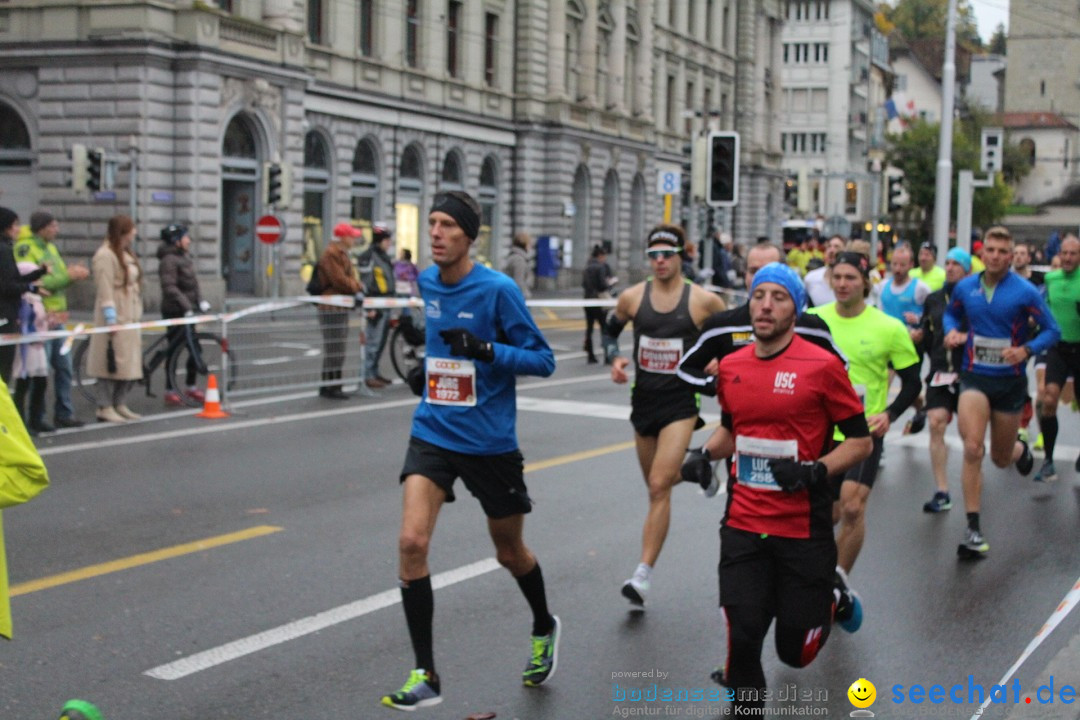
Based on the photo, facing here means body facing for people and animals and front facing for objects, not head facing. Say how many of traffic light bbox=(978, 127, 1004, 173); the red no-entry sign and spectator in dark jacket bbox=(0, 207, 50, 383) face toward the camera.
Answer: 2

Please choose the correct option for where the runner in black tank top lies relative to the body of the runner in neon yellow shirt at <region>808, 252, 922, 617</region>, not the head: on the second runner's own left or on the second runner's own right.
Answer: on the second runner's own right

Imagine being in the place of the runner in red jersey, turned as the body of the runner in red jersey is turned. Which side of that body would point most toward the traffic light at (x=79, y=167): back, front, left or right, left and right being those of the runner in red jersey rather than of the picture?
right

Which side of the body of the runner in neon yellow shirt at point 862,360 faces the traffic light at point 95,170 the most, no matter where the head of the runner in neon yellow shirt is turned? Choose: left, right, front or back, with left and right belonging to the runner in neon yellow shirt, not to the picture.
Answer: right

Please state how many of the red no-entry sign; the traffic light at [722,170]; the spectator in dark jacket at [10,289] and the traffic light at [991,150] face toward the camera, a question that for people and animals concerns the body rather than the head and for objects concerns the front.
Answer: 3

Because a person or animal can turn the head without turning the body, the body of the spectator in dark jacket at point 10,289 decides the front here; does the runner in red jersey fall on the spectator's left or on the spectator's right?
on the spectator's right

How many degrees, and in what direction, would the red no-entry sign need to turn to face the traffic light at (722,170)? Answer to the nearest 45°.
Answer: approximately 45° to its left

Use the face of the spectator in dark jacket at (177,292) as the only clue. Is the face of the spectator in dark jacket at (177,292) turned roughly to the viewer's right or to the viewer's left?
to the viewer's right

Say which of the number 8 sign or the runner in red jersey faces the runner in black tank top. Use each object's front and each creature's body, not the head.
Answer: the number 8 sign

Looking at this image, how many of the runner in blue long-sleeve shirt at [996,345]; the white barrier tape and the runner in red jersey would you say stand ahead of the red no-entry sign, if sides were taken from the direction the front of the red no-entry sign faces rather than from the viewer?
3

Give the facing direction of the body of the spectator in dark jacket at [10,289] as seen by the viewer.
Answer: to the viewer's right
